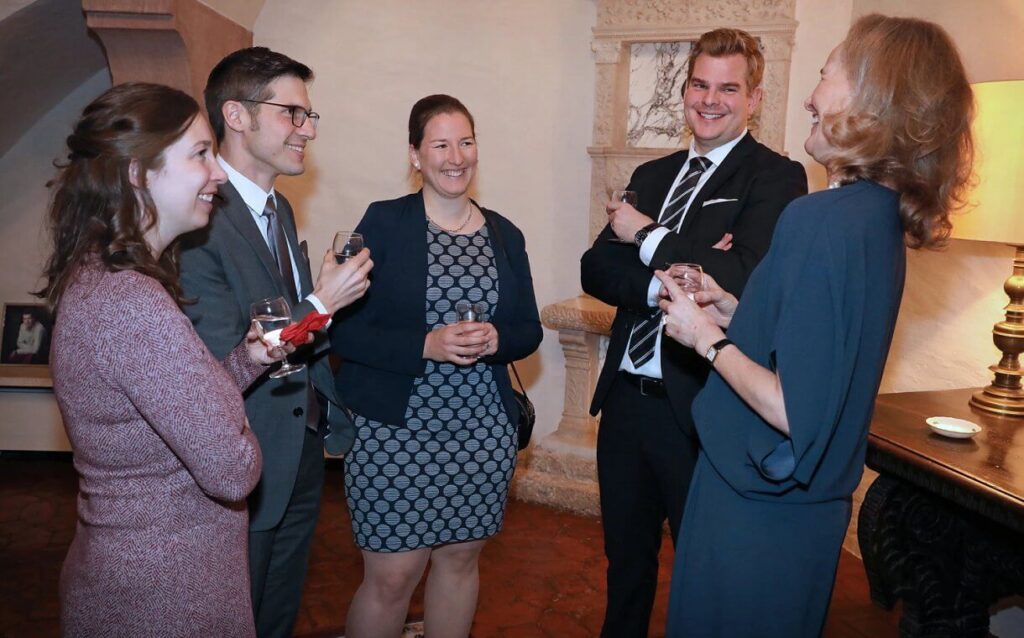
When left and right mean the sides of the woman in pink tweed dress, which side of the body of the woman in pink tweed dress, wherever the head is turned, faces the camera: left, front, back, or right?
right

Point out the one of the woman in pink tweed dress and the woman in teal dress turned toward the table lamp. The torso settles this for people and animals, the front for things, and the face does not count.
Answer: the woman in pink tweed dress

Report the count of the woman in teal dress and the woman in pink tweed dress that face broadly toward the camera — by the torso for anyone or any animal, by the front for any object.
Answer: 0

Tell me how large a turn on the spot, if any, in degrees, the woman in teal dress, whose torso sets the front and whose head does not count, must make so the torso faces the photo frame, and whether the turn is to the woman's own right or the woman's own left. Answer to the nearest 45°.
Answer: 0° — they already face it

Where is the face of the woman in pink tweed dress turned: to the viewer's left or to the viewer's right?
to the viewer's right

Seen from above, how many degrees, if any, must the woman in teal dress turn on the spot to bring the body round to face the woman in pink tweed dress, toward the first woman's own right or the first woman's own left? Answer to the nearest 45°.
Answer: approximately 45° to the first woman's own left

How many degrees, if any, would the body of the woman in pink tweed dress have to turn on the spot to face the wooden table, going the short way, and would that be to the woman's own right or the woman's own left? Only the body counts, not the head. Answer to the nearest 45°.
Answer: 0° — they already face it

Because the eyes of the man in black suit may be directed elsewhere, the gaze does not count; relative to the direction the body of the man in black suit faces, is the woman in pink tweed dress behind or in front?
in front

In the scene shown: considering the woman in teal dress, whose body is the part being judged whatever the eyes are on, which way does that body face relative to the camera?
to the viewer's left

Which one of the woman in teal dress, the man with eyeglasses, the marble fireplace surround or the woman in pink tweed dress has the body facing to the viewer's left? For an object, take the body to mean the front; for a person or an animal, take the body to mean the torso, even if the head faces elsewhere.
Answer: the woman in teal dress
